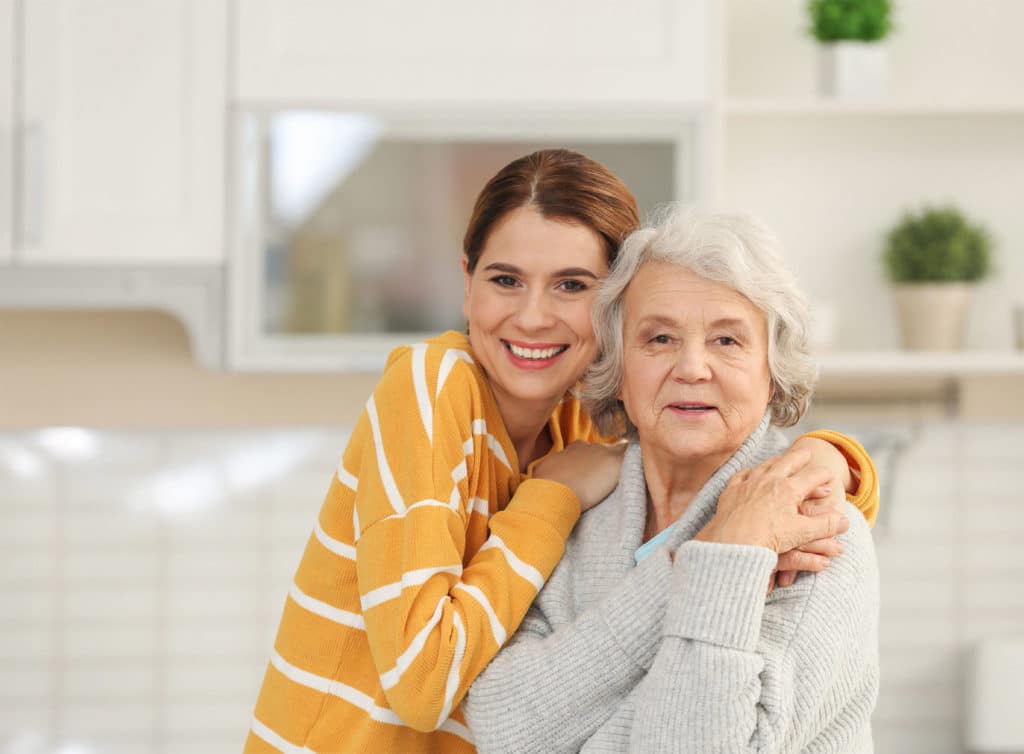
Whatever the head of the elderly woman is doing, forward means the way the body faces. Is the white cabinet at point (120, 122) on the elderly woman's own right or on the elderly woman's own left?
on the elderly woman's own right

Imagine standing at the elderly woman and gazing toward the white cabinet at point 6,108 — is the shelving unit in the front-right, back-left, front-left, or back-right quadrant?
front-right

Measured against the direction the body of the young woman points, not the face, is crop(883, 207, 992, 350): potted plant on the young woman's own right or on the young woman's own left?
on the young woman's own left

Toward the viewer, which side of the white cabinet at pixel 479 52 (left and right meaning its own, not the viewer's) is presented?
front

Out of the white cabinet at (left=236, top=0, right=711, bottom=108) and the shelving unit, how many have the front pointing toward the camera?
2

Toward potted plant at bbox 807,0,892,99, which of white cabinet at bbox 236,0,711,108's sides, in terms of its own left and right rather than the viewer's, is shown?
left

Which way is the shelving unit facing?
toward the camera

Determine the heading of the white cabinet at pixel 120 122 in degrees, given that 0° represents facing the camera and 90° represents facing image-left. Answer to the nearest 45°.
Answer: approximately 0°

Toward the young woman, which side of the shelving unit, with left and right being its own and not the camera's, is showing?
front

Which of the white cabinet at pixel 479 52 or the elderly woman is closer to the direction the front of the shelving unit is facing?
the elderly woman
